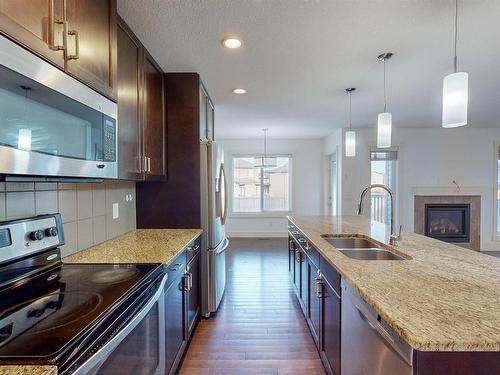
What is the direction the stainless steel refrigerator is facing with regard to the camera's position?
facing to the right of the viewer

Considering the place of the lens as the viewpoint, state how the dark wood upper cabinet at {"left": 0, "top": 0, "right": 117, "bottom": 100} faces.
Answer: facing the viewer and to the right of the viewer

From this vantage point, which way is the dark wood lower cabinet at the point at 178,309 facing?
to the viewer's right

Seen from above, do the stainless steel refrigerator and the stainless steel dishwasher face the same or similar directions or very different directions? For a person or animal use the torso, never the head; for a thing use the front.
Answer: very different directions

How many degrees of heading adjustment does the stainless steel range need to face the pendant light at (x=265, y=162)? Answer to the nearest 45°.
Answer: approximately 90° to its left

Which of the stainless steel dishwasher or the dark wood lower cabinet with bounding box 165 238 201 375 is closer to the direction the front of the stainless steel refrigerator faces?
the stainless steel dishwasher

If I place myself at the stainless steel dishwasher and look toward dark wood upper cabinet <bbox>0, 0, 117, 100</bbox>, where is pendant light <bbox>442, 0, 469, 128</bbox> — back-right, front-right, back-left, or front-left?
back-right

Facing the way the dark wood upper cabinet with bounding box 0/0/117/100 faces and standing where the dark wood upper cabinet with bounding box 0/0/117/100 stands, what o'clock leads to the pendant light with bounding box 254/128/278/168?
The pendant light is roughly at 9 o'clock from the dark wood upper cabinet.

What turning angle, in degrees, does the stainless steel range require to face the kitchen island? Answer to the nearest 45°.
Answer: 0° — it already faces it

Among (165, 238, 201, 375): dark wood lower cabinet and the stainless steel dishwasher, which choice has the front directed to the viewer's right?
the dark wood lower cabinet

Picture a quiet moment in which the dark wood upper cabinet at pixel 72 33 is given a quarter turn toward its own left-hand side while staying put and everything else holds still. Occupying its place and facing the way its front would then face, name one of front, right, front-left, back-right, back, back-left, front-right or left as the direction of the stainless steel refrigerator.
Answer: front

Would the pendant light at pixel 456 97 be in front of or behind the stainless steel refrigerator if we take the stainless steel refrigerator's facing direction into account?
in front
